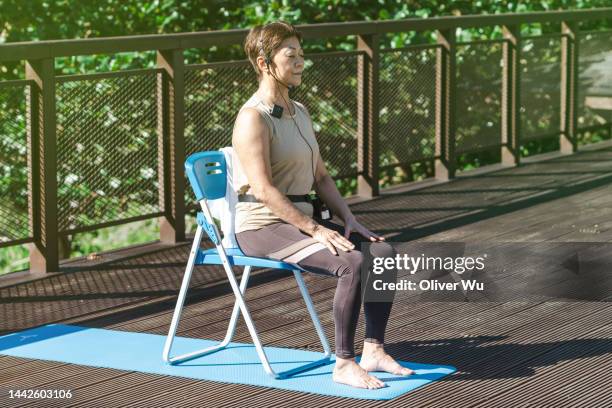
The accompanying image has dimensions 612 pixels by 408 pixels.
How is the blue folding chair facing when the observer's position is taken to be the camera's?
facing the viewer and to the right of the viewer

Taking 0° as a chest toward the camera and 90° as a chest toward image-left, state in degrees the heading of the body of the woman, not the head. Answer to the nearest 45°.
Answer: approximately 315°
